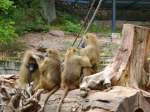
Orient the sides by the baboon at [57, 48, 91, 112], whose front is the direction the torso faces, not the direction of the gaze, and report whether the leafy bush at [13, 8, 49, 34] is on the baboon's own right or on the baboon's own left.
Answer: on the baboon's own left

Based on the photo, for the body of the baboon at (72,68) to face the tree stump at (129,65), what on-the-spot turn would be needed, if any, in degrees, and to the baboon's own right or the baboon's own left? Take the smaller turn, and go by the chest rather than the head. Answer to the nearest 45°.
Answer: approximately 90° to the baboon's own right

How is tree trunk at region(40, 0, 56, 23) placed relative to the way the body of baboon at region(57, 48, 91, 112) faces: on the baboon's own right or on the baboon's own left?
on the baboon's own left

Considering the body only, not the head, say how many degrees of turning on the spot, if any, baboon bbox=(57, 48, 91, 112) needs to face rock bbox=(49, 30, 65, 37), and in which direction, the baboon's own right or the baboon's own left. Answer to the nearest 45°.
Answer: approximately 45° to the baboon's own left

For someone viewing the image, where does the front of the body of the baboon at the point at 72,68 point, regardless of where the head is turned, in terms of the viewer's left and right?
facing away from the viewer and to the right of the viewer

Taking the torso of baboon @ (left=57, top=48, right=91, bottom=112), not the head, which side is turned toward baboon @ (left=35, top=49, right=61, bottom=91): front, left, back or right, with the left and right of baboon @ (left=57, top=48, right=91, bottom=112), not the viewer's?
left

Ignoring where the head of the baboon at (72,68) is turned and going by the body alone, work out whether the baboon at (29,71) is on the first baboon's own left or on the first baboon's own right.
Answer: on the first baboon's own left
